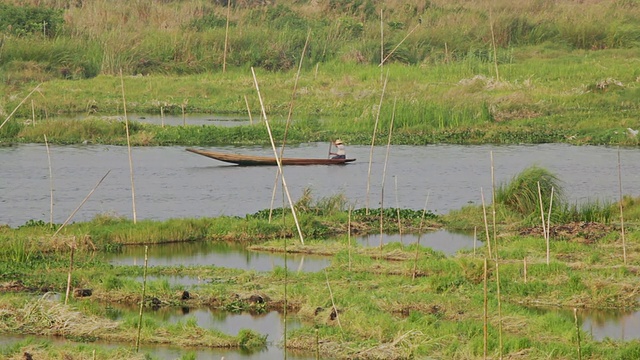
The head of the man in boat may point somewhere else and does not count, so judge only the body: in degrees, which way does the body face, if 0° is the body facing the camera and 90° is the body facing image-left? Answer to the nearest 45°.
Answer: approximately 90°

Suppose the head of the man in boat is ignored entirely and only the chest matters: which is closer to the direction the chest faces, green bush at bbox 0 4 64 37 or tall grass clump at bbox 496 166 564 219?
the green bush

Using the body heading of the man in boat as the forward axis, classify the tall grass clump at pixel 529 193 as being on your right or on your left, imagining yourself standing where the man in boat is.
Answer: on your left

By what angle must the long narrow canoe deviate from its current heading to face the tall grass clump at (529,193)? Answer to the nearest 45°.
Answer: approximately 135° to its left

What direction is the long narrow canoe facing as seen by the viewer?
to the viewer's left
